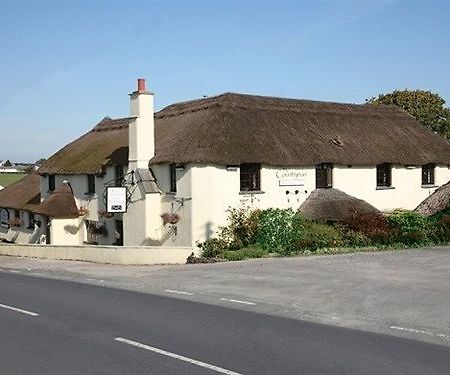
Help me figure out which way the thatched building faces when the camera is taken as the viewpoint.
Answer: facing the viewer and to the left of the viewer

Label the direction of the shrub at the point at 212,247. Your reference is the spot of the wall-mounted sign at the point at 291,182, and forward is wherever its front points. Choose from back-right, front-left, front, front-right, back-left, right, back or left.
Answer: front-right

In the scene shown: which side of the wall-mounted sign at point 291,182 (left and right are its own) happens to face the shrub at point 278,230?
front

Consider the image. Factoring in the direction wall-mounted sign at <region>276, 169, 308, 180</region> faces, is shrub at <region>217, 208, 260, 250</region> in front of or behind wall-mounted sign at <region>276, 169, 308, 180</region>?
in front

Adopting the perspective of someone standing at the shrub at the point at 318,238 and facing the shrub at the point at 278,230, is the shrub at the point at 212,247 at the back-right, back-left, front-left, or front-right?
front-left

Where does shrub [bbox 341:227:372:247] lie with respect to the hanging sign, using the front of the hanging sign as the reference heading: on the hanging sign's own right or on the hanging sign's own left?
on the hanging sign's own left

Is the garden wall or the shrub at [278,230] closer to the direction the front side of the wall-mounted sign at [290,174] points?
the shrub

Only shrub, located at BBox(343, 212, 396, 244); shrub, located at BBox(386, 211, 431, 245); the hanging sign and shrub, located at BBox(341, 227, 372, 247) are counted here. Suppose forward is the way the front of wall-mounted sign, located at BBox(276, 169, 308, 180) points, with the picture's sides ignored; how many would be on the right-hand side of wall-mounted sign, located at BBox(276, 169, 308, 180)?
1

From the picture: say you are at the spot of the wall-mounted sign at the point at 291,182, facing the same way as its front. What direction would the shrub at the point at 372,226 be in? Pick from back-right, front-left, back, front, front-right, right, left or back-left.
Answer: front-left

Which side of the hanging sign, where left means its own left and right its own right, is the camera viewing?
front

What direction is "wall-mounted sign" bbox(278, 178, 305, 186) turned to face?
toward the camera

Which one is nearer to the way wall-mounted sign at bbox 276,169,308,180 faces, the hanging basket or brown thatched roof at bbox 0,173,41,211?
the hanging basket

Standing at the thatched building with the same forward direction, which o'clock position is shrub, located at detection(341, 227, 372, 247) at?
The shrub is roughly at 9 o'clock from the thatched building.

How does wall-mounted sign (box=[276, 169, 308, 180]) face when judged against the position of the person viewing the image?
facing the viewer

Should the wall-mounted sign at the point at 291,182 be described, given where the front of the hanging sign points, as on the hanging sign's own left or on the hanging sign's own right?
on the hanging sign's own left
